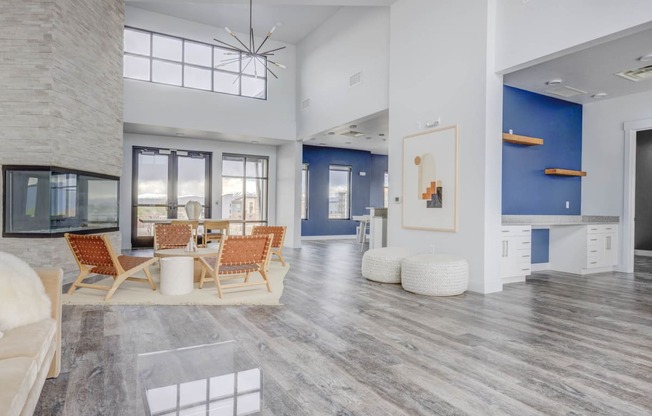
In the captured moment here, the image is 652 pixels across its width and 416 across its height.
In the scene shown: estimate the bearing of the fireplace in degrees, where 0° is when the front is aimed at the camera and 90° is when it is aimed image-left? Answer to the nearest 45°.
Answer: approximately 315°

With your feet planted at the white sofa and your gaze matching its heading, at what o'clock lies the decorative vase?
The decorative vase is roughly at 10 o'clock from the white sofa.

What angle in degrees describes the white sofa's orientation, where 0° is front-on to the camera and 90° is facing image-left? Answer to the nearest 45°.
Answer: approximately 270°

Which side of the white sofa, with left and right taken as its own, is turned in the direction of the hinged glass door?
left
